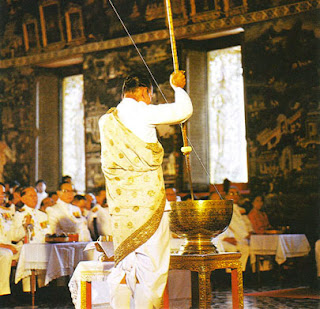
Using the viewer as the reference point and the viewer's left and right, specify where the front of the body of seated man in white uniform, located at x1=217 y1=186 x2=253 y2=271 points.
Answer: facing the viewer and to the left of the viewer

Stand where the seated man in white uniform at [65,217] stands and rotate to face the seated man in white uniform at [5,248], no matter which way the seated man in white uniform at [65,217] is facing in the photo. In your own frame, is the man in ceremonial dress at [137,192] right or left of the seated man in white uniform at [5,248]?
left

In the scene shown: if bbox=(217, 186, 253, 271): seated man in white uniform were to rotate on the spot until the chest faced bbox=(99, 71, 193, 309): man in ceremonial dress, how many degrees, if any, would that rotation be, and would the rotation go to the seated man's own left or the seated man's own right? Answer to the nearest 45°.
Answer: approximately 45° to the seated man's own left

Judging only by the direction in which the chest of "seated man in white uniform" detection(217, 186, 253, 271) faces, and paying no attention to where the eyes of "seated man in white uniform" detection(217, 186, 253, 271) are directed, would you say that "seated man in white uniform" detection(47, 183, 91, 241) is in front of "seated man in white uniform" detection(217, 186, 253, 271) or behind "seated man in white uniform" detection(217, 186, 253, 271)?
in front

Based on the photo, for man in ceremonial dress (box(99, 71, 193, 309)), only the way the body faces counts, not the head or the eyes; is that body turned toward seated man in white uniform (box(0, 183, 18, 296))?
no

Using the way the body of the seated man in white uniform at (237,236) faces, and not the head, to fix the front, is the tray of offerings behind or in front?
in front

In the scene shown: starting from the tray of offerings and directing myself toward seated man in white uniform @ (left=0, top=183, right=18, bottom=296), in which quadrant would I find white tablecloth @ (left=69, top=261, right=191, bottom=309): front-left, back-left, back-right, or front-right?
back-left

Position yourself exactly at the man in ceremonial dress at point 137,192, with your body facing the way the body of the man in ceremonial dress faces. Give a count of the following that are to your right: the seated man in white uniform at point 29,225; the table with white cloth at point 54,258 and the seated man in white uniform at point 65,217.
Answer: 0

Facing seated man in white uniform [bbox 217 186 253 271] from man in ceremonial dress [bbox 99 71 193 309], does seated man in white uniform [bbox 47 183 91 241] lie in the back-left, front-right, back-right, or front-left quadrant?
front-left

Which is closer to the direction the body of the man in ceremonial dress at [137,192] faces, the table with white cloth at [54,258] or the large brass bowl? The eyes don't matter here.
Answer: the large brass bowl

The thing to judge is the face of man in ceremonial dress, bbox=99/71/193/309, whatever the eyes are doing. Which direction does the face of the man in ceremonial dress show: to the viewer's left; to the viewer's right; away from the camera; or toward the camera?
away from the camera

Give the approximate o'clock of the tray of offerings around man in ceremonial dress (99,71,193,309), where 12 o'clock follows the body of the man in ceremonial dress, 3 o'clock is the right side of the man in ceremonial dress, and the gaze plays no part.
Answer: The tray of offerings is roughly at 10 o'clock from the man in ceremonial dress.

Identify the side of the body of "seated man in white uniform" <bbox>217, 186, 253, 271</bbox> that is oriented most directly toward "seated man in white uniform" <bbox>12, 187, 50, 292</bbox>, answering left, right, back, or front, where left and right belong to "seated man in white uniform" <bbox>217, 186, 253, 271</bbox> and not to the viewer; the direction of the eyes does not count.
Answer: front

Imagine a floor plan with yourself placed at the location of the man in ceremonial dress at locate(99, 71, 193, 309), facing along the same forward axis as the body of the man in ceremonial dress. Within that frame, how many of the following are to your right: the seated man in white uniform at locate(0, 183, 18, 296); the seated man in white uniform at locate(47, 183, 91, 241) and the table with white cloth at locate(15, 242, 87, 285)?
0

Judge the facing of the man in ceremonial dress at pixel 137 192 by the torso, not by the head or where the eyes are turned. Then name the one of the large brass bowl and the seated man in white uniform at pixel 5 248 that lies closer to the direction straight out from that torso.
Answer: the large brass bowl

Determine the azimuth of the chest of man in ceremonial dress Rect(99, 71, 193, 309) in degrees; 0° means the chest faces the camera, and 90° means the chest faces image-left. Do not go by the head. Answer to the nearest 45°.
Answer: approximately 225°

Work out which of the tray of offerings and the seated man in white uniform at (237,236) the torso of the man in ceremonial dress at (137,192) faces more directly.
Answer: the seated man in white uniform

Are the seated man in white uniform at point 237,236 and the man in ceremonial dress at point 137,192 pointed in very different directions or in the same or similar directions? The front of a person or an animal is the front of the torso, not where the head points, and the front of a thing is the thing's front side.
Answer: very different directions
